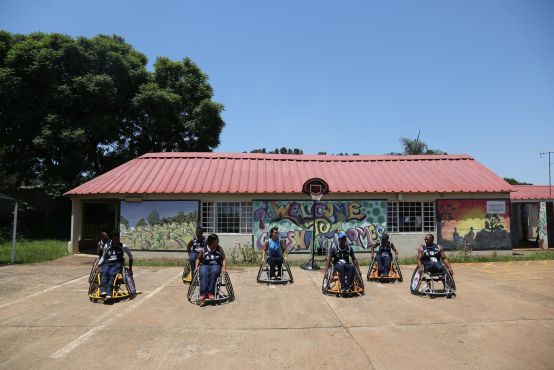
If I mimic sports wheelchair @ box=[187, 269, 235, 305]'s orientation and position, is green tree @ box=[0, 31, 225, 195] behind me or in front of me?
behind

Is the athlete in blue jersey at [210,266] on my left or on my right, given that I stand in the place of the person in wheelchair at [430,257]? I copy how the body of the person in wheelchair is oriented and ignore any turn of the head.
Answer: on my right

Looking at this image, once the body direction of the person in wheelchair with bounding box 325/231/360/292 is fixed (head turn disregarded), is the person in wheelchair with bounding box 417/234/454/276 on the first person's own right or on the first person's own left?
on the first person's own left

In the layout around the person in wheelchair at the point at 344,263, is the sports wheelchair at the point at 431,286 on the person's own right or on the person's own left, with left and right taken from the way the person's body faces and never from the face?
on the person's own left
